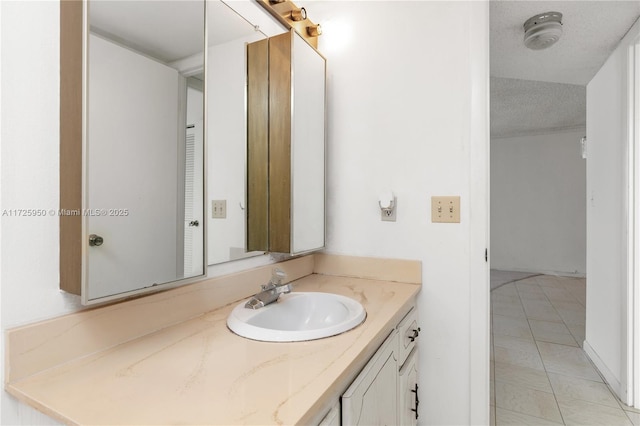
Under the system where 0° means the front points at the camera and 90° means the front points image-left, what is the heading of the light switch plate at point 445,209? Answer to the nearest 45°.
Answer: approximately 0°

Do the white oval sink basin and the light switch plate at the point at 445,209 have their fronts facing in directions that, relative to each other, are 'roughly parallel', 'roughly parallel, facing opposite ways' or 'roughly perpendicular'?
roughly perpendicular

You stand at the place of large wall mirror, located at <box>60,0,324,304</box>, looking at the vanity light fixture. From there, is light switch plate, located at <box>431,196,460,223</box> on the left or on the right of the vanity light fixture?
right

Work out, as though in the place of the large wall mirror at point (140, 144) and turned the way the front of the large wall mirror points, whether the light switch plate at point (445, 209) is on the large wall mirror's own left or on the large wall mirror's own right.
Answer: on the large wall mirror's own left

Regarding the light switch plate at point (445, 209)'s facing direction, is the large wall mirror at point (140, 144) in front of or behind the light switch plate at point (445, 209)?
in front

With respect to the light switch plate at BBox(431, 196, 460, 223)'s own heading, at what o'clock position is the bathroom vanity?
The bathroom vanity is roughly at 1 o'clock from the light switch plate.

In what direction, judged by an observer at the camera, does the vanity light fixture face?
facing the viewer and to the right of the viewer
